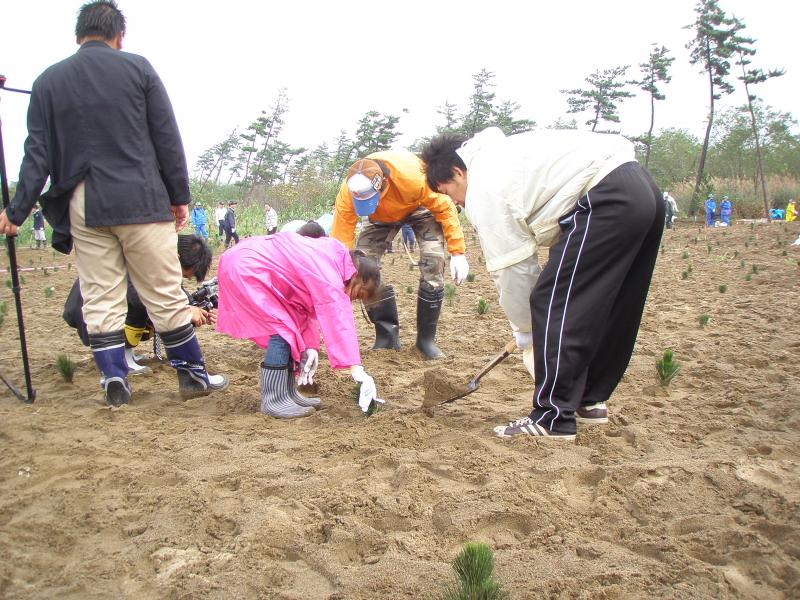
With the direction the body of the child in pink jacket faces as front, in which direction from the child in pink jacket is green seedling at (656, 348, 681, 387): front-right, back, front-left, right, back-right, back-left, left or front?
front

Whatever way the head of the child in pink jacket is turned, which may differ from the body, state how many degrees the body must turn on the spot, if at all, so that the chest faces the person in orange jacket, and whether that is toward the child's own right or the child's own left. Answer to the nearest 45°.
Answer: approximately 45° to the child's own left

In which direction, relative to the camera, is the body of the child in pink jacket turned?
to the viewer's right

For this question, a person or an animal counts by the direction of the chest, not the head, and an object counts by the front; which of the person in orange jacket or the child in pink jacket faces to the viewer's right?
the child in pink jacket

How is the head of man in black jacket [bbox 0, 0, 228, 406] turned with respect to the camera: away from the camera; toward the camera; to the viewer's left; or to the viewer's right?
away from the camera

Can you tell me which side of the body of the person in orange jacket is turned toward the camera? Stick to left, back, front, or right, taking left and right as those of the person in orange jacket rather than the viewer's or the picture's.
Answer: front

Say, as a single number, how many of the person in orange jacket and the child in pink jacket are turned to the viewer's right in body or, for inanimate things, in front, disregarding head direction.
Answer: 1

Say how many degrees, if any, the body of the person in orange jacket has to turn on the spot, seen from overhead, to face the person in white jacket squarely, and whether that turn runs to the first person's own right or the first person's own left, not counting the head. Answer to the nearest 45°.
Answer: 0° — they already face them

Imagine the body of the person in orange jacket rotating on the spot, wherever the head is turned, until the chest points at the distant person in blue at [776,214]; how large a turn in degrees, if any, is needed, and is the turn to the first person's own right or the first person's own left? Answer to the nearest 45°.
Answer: approximately 135° to the first person's own left

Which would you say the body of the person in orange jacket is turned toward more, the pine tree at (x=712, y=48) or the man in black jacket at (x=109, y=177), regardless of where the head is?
the man in black jacket

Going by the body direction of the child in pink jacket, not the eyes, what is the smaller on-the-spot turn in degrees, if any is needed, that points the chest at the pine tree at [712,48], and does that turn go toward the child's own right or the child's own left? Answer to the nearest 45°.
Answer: approximately 45° to the child's own left

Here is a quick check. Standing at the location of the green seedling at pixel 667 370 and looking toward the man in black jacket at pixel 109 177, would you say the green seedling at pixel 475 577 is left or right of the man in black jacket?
left

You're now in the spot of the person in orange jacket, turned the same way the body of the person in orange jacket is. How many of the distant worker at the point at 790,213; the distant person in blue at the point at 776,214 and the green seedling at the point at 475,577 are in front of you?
1

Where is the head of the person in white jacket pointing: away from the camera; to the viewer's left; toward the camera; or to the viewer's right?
to the viewer's left

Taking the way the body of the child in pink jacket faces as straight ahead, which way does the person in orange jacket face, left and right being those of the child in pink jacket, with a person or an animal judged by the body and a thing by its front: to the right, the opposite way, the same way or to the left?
to the right

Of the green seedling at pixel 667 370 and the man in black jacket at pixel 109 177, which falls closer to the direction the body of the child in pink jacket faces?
the green seedling
